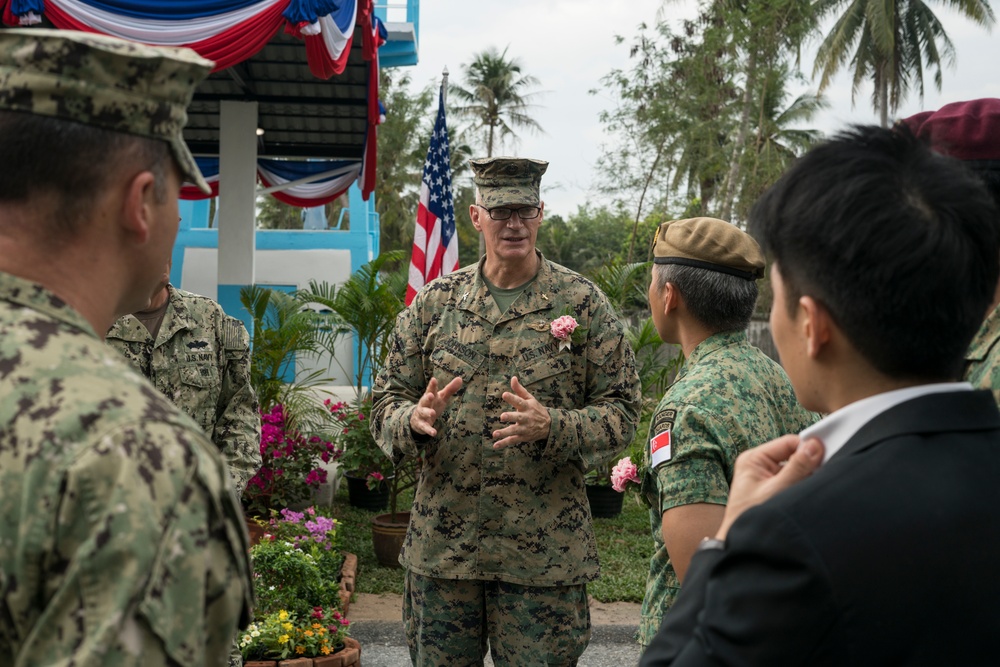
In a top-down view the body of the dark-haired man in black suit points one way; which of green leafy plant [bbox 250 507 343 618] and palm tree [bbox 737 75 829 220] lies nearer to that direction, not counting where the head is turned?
the green leafy plant

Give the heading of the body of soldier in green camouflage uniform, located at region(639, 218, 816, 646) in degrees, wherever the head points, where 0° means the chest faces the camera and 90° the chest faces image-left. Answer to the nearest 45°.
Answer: approximately 135°

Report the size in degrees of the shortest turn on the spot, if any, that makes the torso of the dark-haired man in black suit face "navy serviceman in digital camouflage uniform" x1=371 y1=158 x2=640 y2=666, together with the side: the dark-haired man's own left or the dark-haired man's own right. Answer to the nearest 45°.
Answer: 0° — they already face them

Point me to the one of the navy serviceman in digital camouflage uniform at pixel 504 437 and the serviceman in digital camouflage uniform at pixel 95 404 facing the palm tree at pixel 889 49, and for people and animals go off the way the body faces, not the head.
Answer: the serviceman in digital camouflage uniform at pixel 95 404

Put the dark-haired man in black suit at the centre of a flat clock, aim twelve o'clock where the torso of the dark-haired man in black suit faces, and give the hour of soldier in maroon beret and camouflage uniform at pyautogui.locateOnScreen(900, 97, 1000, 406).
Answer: The soldier in maroon beret and camouflage uniform is roughly at 2 o'clock from the dark-haired man in black suit.

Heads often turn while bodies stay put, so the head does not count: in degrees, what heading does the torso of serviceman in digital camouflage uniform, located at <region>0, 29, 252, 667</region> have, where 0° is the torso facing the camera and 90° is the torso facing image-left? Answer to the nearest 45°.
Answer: approximately 225°

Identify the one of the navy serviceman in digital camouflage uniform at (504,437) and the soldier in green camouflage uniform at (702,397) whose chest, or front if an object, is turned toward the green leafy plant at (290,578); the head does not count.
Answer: the soldier in green camouflage uniform

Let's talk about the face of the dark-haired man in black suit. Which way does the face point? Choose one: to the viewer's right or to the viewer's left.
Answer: to the viewer's left

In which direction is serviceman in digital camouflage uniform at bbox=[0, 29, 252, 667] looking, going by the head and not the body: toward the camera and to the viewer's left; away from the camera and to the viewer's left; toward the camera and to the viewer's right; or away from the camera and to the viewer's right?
away from the camera and to the viewer's right

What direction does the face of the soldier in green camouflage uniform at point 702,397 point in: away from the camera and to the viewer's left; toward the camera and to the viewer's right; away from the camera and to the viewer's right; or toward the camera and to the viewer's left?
away from the camera and to the viewer's left
